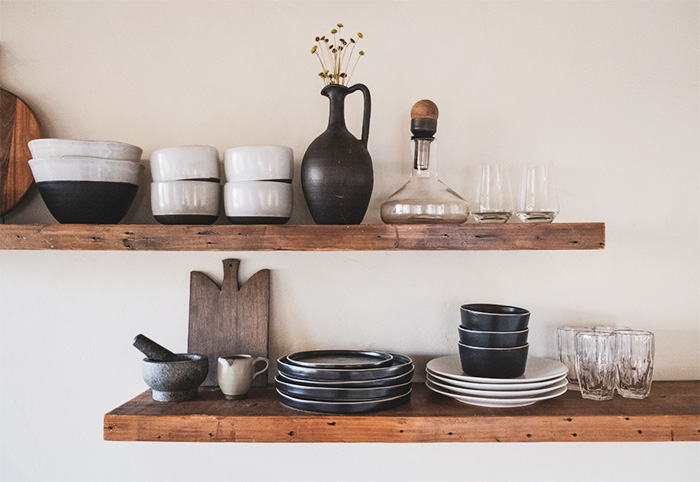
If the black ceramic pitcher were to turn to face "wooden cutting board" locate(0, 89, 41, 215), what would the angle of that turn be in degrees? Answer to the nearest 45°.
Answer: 0° — it already faces it

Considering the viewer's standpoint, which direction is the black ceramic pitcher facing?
facing to the left of the viewer

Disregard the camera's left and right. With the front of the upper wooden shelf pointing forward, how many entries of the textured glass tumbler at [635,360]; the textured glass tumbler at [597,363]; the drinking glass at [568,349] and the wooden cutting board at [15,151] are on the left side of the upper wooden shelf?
3

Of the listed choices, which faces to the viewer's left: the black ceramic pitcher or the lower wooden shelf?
the black ceramic pitcher

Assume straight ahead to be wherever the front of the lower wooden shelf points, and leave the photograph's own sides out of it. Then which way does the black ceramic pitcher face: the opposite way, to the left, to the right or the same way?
to the right

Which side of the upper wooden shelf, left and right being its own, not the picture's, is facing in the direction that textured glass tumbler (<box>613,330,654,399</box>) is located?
left

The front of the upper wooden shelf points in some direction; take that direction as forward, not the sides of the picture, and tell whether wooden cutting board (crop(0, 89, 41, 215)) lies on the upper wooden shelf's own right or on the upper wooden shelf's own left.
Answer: on the upper wooden shelf's own right

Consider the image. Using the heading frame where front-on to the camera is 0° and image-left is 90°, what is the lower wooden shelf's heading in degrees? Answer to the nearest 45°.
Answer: approximately 0°
